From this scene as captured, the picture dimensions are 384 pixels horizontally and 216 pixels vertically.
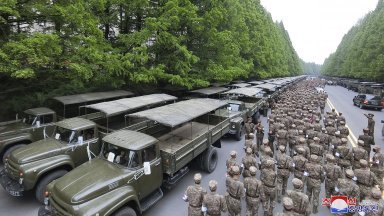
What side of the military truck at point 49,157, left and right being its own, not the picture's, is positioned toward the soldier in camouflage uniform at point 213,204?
left

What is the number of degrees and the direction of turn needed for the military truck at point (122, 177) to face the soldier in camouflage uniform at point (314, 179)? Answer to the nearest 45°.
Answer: approximately 135° to its left

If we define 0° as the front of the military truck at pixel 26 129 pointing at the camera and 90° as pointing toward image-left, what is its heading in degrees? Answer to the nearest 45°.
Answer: approximately 45°

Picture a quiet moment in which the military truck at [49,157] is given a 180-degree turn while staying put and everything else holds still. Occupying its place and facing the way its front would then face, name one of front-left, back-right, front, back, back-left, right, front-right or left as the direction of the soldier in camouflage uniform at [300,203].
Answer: right

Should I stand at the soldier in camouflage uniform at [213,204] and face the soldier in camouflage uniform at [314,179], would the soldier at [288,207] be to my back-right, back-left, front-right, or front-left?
front-right

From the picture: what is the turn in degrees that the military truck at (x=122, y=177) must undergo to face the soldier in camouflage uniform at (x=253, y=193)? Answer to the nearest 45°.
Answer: approximately 135° to its left

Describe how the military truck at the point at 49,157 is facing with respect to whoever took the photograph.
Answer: facing the viewer and to the left of the viewer
